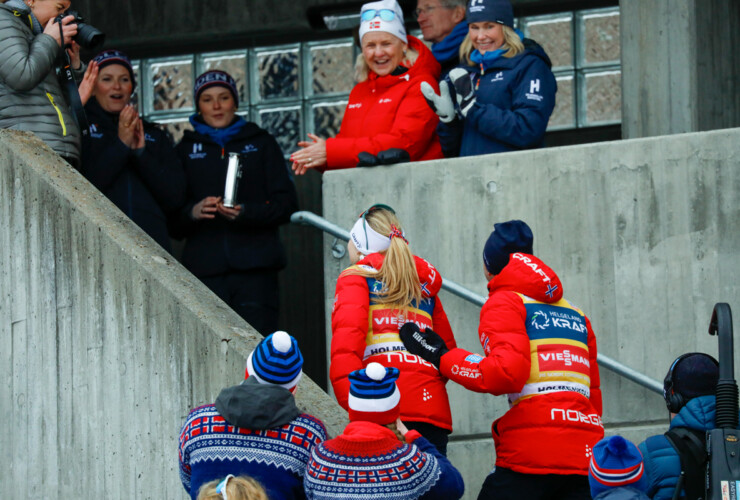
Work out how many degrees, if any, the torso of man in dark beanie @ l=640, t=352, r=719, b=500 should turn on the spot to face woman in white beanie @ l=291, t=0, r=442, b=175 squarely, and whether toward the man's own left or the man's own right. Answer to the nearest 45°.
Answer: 0° — they already face them

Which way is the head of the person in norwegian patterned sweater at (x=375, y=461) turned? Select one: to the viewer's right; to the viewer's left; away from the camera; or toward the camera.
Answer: away from the camera

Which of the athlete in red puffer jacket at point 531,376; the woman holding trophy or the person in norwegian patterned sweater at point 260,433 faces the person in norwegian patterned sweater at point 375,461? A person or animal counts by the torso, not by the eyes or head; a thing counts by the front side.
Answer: the woman holding trophy

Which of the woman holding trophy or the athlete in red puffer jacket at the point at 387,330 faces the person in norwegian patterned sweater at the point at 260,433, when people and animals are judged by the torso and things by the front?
the woman holding trophy

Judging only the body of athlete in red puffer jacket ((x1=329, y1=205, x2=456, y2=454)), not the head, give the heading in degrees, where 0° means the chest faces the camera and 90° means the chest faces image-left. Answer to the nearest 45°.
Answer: approximately 135°

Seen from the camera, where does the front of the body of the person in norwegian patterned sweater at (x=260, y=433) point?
away from the camera

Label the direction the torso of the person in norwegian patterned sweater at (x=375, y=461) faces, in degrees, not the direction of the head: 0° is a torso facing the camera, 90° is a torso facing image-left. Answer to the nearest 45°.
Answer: approximately 180°

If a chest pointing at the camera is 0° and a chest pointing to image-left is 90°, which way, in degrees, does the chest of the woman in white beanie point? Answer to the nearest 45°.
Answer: approximately 45°

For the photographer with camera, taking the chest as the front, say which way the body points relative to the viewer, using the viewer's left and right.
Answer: facing to the right of the viewer

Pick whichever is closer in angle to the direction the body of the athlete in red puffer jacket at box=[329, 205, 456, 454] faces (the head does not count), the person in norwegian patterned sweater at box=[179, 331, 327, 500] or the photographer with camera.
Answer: the photographer with camera
